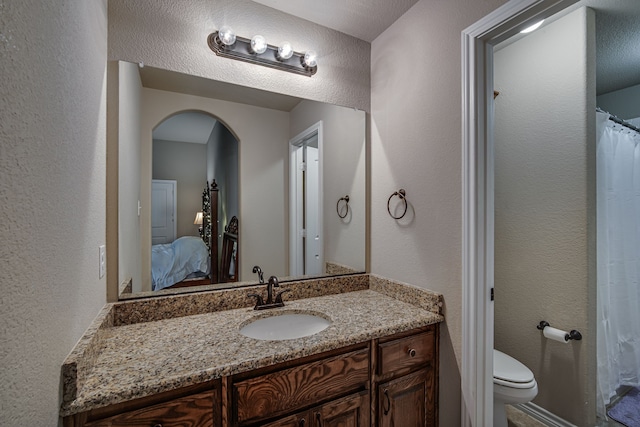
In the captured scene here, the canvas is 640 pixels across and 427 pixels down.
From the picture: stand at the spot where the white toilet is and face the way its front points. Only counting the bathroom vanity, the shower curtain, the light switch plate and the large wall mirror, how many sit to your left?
1

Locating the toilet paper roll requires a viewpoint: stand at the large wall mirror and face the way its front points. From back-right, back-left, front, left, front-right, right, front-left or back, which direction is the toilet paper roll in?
front-left

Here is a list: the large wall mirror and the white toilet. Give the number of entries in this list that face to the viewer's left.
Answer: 0

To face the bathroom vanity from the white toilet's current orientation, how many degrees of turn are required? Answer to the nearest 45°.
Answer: approximately 90° to its right

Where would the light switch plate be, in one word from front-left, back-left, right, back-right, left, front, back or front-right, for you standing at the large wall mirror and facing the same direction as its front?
right

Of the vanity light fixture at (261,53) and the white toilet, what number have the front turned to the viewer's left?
0

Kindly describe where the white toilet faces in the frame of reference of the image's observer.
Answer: facing the viewer and to the right of the viewer
